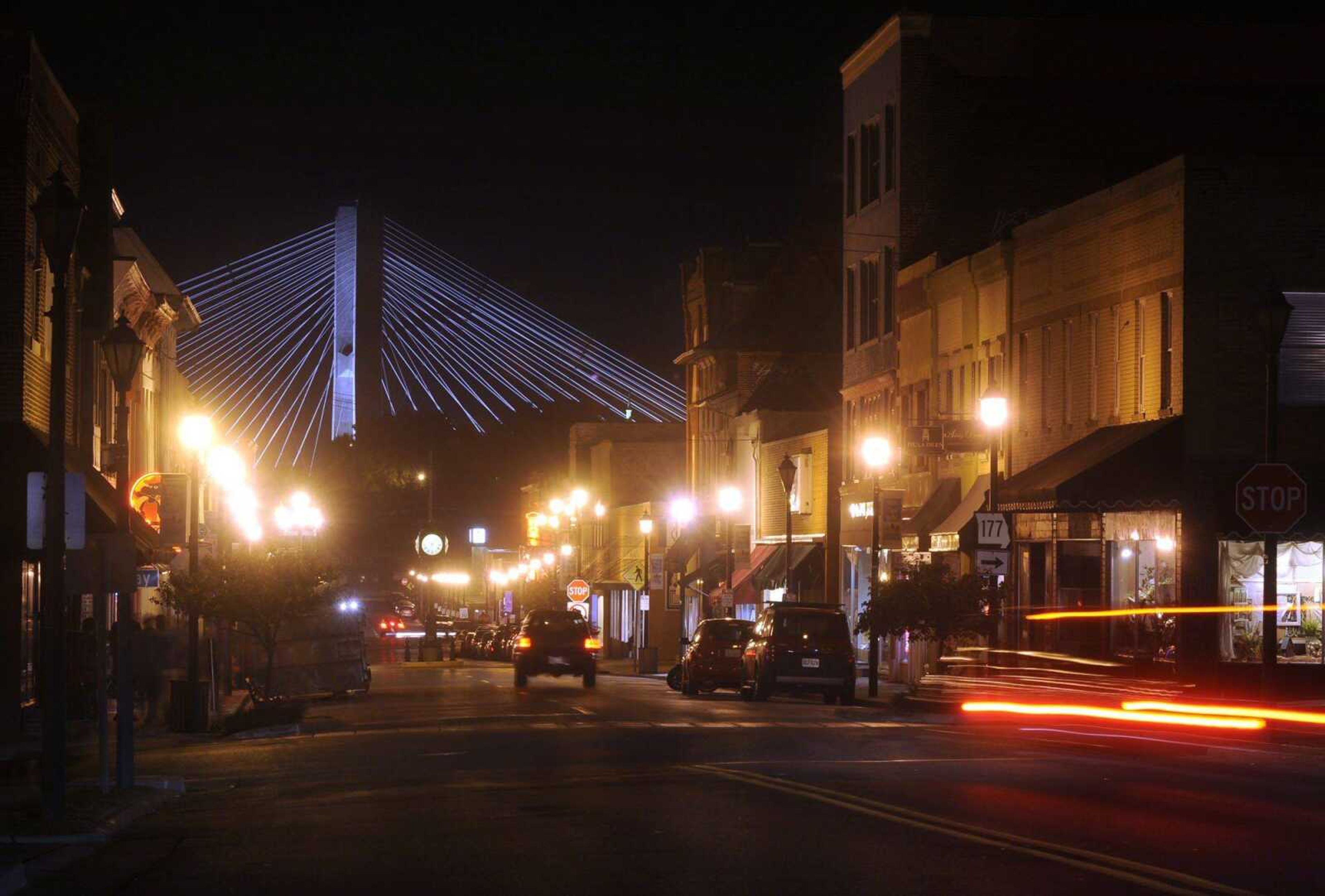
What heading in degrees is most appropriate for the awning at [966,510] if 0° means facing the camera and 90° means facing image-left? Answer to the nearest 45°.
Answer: approximately 45°

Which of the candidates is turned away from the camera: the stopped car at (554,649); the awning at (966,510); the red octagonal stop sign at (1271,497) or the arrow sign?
the stopped car

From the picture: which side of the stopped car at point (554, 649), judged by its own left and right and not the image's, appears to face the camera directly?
back

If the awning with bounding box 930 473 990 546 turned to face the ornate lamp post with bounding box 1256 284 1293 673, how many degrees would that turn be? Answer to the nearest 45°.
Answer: approximately 45° to its left

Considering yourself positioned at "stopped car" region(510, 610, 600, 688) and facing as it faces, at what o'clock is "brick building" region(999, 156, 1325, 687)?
The brick building is roughly at 3 o'clock from the stopped car.

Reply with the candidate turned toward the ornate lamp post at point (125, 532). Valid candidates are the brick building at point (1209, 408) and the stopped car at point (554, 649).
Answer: the brick building

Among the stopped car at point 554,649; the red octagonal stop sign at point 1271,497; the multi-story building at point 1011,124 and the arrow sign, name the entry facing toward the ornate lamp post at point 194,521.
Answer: the multi-story building

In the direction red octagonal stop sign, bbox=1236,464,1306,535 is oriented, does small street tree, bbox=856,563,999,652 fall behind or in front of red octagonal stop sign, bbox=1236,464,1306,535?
behind

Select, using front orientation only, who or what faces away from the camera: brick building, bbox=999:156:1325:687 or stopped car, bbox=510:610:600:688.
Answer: the stopped car

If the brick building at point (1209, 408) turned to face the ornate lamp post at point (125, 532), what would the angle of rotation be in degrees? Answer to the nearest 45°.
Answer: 0° — it already faces it
